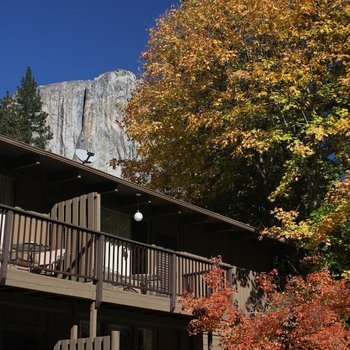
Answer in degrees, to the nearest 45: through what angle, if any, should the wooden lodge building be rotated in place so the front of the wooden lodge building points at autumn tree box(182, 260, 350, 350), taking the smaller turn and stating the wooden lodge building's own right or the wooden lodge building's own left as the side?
approximately 45° to the wooden lodge building's own left
